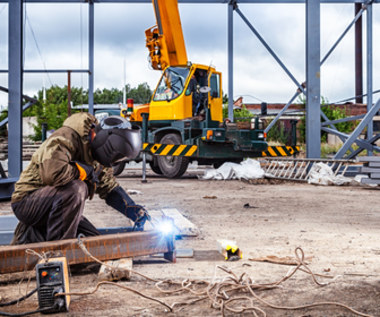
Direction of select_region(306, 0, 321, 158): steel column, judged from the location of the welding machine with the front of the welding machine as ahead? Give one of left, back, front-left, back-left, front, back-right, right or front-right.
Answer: back-left

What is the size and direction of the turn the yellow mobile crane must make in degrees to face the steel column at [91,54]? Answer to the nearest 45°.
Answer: approximately 90° to its right

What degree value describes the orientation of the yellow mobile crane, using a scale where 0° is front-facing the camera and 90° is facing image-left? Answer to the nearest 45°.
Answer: approximately 45°

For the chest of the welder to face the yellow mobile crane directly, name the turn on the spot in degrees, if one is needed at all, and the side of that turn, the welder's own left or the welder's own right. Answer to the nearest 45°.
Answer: approximately 90° to the welder's own left

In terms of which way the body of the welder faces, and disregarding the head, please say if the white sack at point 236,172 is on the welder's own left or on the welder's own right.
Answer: on the welder's own left

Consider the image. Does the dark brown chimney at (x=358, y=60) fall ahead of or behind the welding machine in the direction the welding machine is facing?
behind

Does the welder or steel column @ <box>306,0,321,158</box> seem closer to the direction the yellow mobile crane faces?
the welder

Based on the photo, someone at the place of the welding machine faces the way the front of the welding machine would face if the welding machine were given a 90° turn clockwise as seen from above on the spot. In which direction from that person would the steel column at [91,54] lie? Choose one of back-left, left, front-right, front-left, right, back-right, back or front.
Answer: right

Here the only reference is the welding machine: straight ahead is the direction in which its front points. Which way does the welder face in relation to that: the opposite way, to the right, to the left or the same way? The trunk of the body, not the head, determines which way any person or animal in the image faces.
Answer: to the left

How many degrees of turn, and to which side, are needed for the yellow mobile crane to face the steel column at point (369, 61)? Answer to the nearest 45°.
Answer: approximately 180°

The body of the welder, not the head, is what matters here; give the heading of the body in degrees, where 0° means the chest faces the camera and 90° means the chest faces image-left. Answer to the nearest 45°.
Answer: approximately 270°
